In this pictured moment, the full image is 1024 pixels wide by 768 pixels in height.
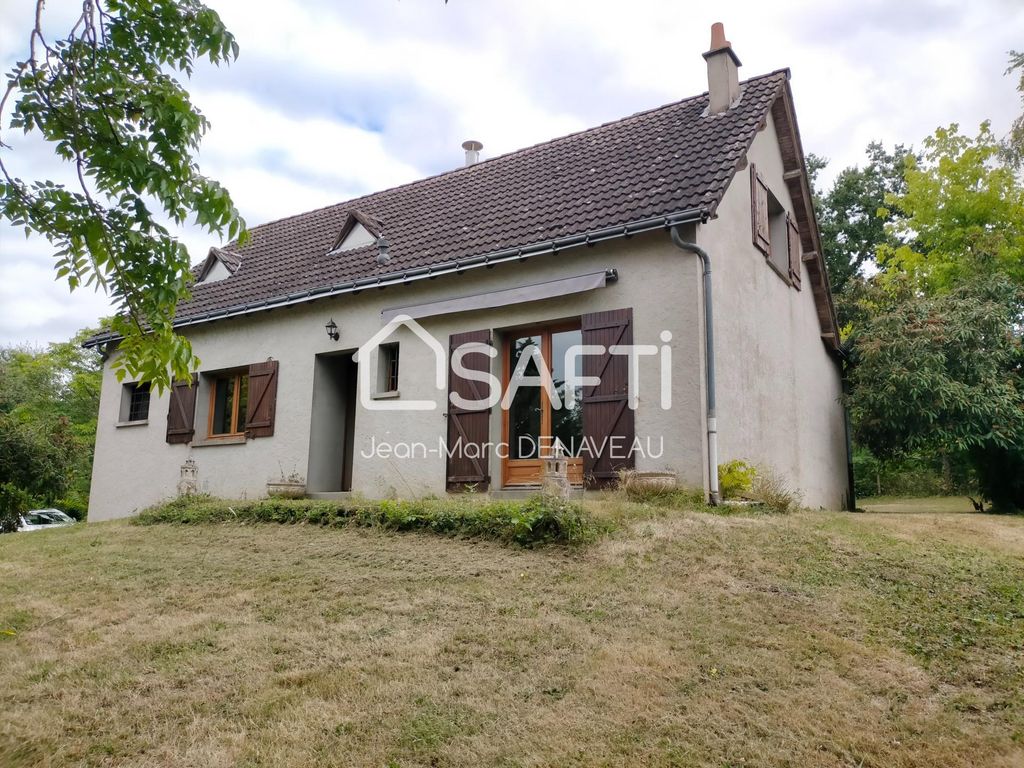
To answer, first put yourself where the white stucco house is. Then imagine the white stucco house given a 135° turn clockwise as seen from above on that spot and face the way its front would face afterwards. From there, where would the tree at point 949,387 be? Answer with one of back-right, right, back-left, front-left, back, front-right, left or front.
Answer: right

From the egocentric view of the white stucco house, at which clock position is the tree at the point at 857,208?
The tree is roughly at 6 o'clock from the white stucco house.

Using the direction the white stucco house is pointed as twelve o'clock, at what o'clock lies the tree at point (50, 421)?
The tree is roughly at 3 o'clock from the white stucco house.

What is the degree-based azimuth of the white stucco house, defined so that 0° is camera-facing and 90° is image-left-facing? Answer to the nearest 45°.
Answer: approximately 45°

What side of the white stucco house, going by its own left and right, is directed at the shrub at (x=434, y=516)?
front

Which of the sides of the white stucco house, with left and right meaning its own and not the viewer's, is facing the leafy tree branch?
front

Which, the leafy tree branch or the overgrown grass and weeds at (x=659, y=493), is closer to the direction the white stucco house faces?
the leafy tree branch

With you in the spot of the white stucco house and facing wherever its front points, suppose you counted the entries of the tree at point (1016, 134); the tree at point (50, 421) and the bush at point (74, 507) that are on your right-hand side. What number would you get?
2

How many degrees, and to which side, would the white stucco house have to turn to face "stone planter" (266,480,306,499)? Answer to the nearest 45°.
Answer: approximately 45° to its right

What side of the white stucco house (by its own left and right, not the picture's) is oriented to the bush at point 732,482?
left

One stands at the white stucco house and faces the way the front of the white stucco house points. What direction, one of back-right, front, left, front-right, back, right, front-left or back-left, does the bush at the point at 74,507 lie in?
right
